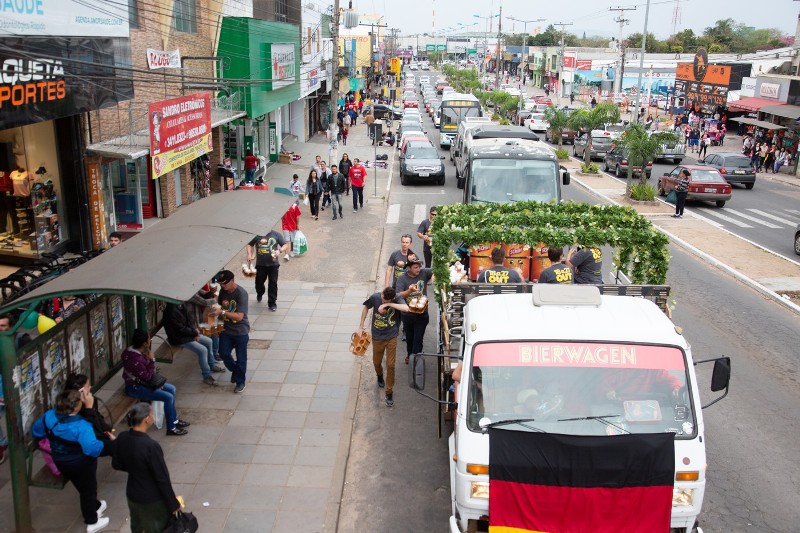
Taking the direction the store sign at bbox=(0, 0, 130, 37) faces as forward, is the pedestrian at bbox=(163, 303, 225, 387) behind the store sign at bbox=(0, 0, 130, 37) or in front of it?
in front

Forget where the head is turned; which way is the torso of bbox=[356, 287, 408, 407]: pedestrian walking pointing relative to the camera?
toward the camera

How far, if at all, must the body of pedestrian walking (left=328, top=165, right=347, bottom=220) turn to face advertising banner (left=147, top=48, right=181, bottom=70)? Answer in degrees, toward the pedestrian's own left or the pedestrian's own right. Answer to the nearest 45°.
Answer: approximately 45° to the pedestrian's own right

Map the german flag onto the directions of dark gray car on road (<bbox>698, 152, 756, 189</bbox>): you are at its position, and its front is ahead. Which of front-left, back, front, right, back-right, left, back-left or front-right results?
back-left

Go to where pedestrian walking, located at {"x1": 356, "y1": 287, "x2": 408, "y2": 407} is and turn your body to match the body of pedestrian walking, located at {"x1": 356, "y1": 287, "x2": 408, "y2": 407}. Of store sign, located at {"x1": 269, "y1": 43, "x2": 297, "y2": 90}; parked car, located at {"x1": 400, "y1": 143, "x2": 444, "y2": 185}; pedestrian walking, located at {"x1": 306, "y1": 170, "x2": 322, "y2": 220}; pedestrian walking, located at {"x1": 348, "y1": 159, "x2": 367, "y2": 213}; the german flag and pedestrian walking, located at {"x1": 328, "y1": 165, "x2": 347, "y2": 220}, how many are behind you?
5

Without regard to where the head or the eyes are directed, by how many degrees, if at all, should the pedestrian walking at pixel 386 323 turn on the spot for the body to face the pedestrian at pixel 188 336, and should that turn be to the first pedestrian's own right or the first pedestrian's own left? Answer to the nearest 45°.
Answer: approximately 90° to the first pedestrian's own right

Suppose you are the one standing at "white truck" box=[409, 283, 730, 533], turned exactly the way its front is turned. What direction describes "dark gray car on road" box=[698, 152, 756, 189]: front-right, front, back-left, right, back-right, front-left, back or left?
back

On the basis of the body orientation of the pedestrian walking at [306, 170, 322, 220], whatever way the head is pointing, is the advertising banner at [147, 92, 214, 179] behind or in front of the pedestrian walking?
in front

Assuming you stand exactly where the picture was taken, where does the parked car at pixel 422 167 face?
facing the viewer
